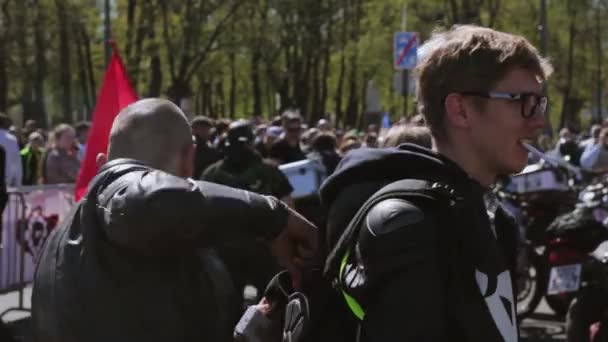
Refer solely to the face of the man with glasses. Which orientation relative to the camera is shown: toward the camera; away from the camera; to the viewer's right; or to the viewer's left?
to the viewer's right

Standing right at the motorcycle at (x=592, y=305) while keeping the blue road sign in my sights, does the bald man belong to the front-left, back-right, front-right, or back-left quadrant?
back-left

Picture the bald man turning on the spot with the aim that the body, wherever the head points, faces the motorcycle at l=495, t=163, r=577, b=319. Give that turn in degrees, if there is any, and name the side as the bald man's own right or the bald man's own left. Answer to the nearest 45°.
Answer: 0° — they already face it

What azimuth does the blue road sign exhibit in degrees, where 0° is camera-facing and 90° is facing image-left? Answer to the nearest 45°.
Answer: approximately 0°

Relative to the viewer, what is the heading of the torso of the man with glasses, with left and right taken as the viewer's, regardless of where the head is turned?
facing to the right of the viewer

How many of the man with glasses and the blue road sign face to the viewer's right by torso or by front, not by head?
1

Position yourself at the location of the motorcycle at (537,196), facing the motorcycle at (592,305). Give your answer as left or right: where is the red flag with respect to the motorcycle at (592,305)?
right

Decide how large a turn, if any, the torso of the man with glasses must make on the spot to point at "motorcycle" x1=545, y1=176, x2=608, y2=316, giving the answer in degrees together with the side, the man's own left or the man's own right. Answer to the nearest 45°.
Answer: approximately 90° to the man's own left

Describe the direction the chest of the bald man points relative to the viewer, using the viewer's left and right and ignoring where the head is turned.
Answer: facing away from the viewer and to the right of the viewer

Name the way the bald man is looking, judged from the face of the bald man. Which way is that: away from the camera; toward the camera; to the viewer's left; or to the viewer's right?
away from the camera

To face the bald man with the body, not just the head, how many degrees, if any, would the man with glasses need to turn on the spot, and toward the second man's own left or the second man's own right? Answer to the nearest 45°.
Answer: approximately 135° to the second man's own left

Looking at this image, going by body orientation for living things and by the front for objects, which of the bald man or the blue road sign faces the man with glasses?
the blue road sign

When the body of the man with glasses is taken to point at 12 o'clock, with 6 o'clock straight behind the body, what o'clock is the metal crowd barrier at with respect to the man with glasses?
The metal crowd barrier is roughly at 8 o'clock from the man with glasses.

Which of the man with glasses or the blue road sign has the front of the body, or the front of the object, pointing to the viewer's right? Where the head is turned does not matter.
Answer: the man with glasses
